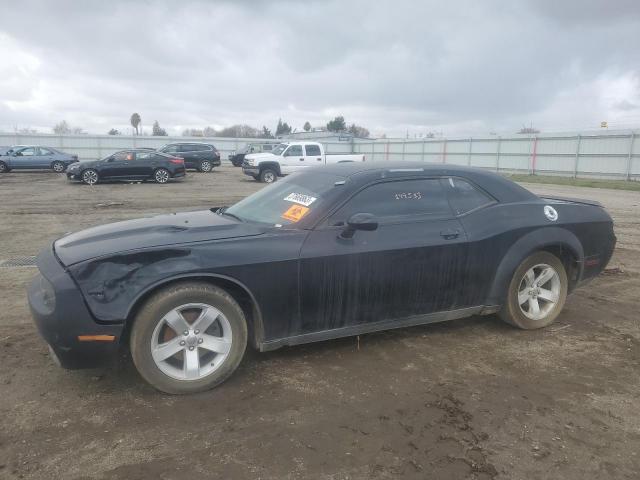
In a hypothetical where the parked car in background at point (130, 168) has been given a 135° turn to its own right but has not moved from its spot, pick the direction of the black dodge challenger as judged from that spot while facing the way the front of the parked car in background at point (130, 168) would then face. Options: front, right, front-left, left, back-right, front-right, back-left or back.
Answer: back-right

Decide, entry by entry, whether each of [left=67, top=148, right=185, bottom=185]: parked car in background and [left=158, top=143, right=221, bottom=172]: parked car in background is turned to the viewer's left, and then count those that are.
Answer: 2

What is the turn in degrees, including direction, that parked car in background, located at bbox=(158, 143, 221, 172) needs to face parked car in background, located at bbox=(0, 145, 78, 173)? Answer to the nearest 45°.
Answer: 0° — it already faces it

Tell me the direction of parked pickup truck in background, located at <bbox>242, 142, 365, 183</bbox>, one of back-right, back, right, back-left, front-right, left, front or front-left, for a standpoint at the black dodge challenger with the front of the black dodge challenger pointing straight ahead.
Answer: back-right

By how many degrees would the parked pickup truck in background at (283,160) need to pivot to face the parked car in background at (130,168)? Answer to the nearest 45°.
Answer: approximately 45° to its right

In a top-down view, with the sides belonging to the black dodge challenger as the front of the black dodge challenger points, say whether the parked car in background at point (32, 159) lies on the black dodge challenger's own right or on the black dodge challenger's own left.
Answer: on the black dodge challenger's own right

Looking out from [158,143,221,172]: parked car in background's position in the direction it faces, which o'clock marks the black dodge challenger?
The black dodge challenger is roughly at 9 o'clock from the parked car in background.

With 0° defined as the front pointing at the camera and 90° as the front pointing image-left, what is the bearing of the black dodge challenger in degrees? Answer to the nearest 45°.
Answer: approximately 45°

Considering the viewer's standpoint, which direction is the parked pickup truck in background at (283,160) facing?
facing the viewer and to the left of the viewer

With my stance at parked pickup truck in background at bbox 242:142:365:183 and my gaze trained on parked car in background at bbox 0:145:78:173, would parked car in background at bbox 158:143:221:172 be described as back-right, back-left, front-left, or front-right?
front-right

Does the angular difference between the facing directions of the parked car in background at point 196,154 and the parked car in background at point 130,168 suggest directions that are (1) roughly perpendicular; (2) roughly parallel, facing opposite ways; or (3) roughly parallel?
roughly parallel

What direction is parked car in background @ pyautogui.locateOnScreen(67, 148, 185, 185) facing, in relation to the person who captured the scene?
facing to the left of the viewer

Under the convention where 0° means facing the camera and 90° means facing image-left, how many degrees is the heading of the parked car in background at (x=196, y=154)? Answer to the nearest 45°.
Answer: approximately 90°

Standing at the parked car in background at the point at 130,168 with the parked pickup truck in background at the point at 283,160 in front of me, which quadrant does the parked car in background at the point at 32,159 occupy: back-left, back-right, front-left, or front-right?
back-left

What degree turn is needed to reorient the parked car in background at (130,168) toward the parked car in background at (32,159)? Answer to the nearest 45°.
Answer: approximately 45° to its right
